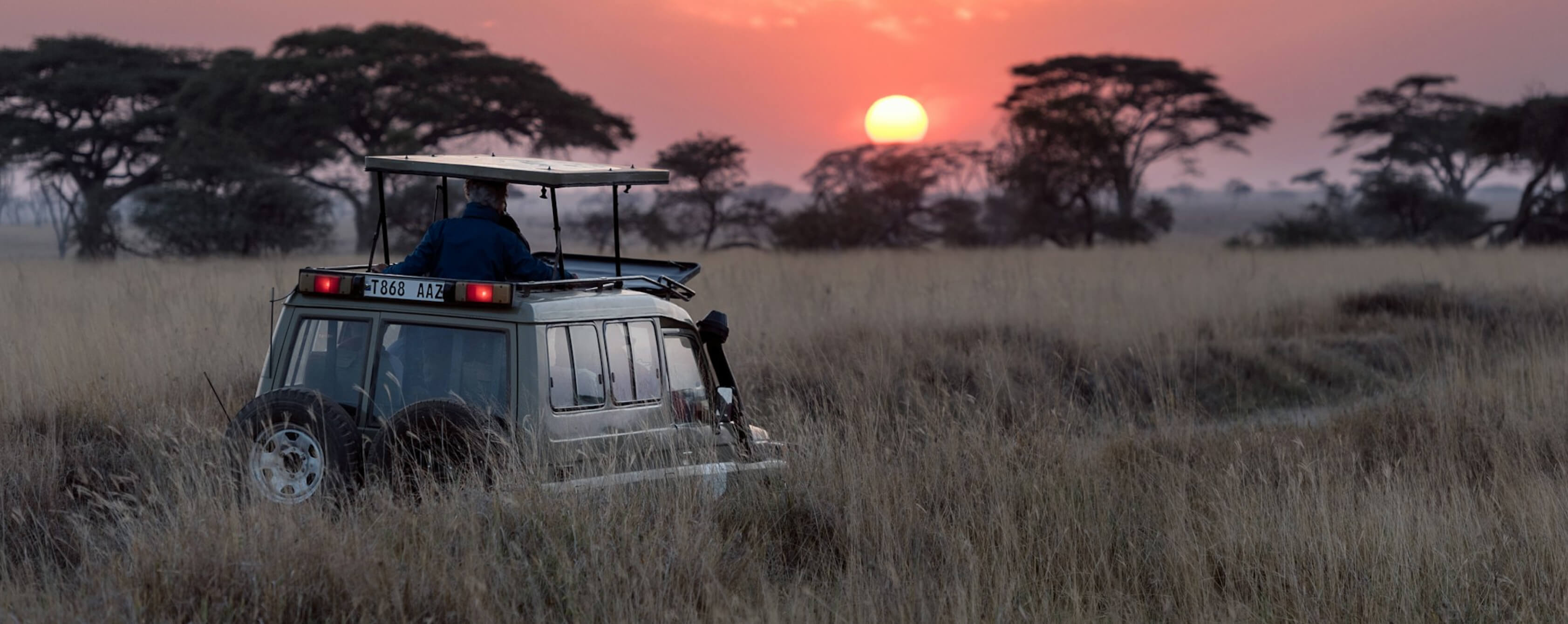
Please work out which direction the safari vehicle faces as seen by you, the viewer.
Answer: facing away from the viewer and to the right of the viewer

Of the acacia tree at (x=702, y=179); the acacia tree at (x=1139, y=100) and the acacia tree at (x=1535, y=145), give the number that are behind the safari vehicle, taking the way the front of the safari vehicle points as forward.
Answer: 0

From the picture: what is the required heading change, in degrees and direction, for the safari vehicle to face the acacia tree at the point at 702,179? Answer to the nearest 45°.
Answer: approximately 45° to its left

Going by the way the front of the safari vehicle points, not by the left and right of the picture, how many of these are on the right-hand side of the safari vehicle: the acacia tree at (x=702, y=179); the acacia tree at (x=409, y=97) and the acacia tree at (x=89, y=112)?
0

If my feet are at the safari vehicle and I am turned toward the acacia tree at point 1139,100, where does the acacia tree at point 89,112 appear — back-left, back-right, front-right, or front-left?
front-left

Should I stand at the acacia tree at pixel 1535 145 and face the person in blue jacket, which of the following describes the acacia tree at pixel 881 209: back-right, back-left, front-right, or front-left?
front-right

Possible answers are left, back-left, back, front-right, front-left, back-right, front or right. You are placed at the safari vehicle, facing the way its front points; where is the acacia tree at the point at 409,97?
front-left

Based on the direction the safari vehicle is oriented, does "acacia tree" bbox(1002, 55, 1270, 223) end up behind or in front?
in front

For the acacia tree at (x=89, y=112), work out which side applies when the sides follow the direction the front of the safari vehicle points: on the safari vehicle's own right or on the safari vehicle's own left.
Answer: on the safari vehicle's own left

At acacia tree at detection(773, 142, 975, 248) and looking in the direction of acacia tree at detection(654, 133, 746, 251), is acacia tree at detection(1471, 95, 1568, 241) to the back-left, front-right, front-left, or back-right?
back-left
